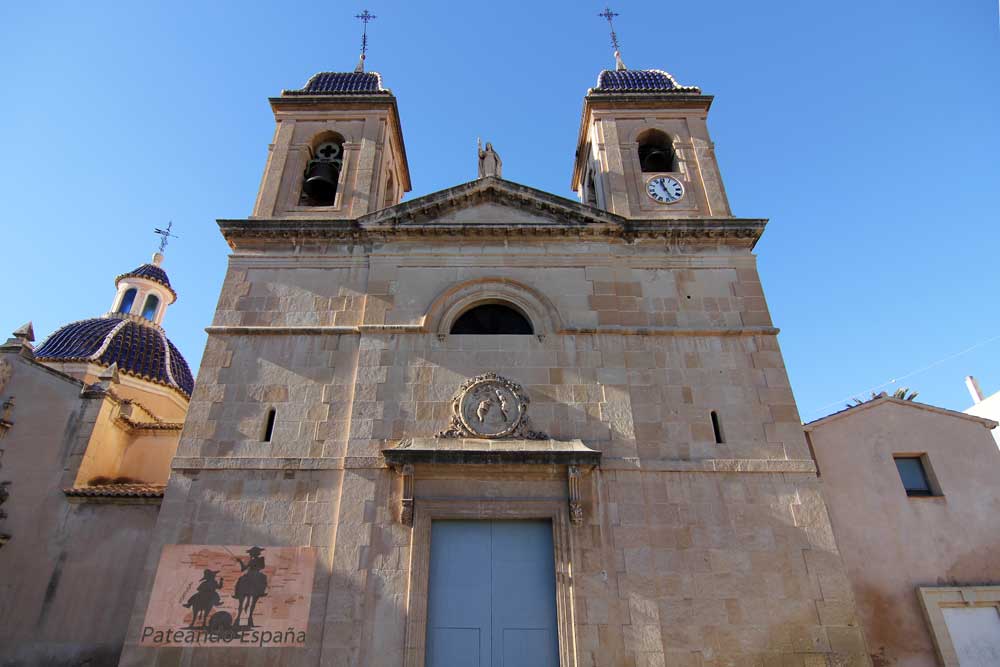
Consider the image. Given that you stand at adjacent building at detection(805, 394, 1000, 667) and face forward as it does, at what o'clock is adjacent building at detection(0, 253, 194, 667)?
adjacent building at detection(0, 253, 194, 667) is roughly at 2 o'clock from adjacent building at detection(805, 394, 1000, 667).

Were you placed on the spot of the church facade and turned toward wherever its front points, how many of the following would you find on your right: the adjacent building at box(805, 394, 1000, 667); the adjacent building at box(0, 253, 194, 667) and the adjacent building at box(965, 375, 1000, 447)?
1

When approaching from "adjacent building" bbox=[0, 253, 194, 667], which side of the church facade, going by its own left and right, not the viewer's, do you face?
right

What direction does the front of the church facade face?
toward the camera

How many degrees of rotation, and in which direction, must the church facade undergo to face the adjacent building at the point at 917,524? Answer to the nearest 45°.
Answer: approximately 90° to its left

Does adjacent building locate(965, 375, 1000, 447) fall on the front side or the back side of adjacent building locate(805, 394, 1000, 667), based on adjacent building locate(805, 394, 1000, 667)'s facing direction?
on the back side

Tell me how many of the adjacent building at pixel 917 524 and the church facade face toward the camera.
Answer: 2

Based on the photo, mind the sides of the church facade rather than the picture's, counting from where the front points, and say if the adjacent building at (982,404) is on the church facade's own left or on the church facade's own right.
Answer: on the church facade's own left
